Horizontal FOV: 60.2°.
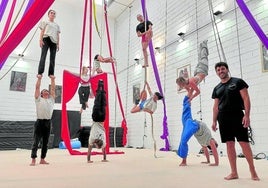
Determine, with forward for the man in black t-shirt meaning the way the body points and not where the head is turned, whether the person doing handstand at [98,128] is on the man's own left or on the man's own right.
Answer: on the man's own right

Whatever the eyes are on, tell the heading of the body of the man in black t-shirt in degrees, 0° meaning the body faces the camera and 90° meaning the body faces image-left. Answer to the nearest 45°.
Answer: approximately 45°

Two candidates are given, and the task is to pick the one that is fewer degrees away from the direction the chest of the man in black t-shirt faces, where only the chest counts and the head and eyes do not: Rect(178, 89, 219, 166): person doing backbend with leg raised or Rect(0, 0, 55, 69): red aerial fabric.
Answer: the red aerial fabric

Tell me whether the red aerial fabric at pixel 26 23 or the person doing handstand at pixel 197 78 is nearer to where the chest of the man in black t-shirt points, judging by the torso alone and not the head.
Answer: the red aerial fabric

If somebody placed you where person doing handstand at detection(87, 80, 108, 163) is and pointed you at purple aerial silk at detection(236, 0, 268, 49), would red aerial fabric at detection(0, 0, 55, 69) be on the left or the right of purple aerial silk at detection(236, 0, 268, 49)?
right

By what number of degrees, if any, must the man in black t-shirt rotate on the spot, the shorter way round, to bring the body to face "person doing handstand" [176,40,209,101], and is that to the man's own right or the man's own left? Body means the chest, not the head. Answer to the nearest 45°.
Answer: approximately 90° to the man's own right
